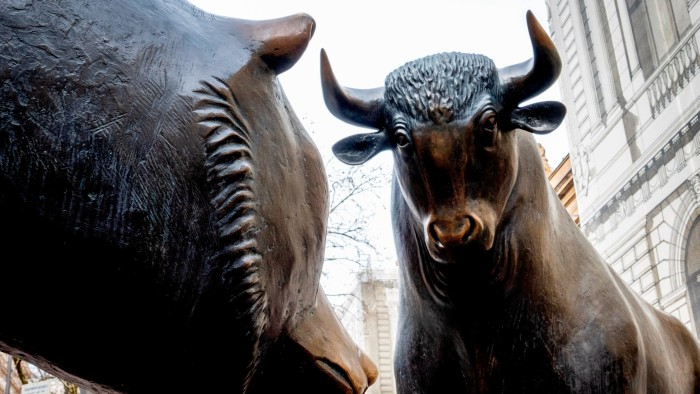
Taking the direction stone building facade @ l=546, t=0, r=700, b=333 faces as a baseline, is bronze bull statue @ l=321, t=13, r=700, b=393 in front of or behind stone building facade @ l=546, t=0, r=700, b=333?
in front

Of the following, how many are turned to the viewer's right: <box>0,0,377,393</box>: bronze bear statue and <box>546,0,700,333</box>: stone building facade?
1

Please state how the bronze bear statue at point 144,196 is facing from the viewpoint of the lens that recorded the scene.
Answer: facing to the right of the viewer

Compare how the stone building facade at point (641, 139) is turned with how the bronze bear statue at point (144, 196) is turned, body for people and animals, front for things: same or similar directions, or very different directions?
very different directions
